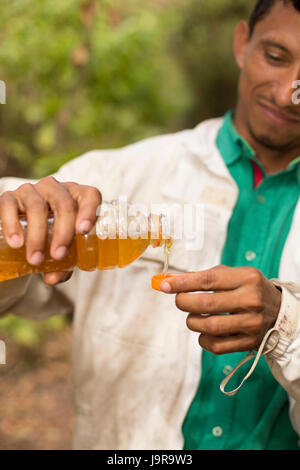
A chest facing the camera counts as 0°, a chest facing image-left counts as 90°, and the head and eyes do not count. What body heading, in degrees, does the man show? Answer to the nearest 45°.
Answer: approximately 0°
